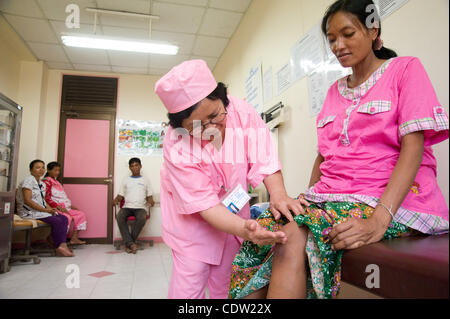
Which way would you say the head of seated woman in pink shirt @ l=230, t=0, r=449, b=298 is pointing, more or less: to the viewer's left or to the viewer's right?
to the viewer's left

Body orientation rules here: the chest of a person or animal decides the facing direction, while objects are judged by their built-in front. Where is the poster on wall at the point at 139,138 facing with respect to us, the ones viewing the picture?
facing the viewer

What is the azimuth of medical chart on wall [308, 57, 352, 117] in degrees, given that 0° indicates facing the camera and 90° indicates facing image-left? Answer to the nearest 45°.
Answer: approximately 45°

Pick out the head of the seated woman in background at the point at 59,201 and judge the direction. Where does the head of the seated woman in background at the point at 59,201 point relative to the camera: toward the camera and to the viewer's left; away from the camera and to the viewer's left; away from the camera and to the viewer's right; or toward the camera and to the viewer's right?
toward the camera and to the viewer's right

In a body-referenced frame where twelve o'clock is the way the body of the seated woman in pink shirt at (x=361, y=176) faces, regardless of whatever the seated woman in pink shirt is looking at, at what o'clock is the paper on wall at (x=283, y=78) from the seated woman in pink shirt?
The paper on wall is roughly at 4 o'clock from the seated woman in pink shirt.

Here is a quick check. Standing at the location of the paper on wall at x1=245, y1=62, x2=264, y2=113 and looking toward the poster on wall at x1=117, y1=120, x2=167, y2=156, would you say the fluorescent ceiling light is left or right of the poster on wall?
left

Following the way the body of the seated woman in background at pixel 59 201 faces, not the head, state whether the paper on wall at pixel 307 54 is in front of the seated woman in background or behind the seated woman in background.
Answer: in front

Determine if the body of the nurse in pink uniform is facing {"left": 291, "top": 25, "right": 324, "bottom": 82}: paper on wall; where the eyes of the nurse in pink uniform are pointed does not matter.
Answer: no

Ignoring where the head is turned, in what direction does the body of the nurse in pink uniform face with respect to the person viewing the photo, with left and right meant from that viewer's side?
facing the viewer and to the right of the viewer

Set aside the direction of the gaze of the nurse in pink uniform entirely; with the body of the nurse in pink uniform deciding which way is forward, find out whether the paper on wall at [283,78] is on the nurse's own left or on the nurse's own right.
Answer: on the nurse's own left

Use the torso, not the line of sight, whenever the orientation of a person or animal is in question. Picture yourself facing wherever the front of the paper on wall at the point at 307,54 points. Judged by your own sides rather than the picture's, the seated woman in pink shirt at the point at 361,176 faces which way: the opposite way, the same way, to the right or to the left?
the same way

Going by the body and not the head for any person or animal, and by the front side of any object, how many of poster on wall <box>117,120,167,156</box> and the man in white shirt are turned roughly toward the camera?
2

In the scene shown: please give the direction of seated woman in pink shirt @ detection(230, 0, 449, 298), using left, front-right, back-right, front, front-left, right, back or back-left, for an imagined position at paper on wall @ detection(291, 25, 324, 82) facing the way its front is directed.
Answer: front-left

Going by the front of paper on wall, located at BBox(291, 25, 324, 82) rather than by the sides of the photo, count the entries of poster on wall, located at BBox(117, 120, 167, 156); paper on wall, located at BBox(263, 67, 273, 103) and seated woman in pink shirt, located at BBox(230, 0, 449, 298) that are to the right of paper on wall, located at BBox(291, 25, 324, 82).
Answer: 2

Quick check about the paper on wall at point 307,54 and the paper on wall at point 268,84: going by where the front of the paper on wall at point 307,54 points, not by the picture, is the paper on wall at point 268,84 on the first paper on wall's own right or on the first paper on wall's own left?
on the first paper on wall's own right

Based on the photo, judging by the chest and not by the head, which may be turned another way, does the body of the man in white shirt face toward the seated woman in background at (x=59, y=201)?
no

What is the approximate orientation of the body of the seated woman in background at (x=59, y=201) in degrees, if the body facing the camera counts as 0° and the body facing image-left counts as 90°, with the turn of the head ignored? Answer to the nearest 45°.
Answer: approximately 315°

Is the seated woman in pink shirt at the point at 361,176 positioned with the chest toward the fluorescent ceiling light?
no
